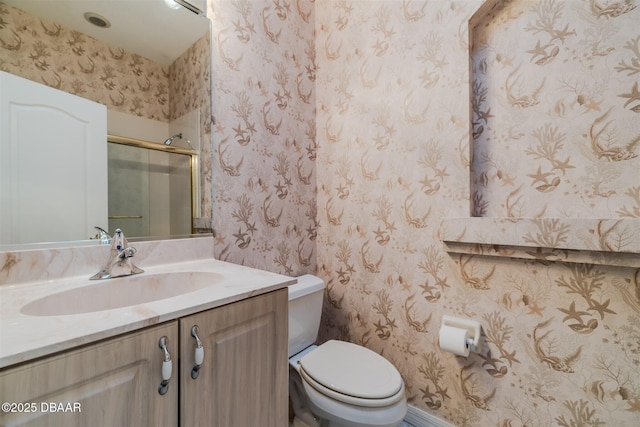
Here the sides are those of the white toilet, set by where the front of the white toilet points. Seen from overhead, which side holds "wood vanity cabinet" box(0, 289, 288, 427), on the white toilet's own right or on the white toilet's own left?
on the white toilet's own right

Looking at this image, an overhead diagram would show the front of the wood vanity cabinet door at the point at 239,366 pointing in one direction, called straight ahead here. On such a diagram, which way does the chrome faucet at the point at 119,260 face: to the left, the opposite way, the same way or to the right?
the same way

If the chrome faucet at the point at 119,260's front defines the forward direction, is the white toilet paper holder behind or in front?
in front

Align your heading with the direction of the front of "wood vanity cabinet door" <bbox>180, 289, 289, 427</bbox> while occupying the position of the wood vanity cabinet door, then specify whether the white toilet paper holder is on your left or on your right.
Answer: on your left

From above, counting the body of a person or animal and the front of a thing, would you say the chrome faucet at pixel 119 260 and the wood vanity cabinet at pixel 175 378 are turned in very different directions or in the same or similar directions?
same or similar directions

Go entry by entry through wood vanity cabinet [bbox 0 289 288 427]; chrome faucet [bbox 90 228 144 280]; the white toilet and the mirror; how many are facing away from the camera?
0

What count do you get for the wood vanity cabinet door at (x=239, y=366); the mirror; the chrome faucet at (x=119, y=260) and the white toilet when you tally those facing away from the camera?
0

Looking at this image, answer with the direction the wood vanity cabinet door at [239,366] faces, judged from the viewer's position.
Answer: facing the viewer and to the right of the viewer

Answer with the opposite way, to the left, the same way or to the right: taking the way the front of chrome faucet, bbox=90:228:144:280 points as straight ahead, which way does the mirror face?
the same way

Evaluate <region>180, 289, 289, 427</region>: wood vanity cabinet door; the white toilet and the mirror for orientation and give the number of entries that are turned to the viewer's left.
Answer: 0

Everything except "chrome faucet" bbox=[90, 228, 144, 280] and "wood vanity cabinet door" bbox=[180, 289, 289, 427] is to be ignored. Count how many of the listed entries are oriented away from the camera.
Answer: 0
